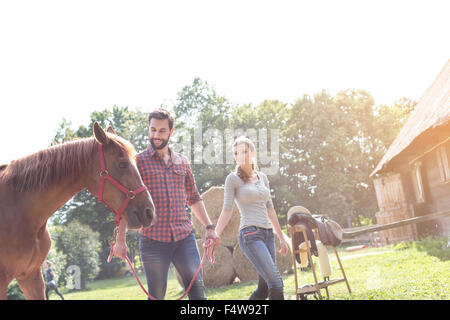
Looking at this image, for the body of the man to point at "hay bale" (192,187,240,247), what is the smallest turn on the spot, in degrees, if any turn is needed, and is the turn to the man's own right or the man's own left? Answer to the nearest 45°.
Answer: approximately 180°

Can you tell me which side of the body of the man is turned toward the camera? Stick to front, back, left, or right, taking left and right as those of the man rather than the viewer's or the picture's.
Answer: front

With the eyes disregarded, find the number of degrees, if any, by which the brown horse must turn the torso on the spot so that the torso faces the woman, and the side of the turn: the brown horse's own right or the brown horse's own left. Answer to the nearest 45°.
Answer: approximately 45° to the brown horse's own left

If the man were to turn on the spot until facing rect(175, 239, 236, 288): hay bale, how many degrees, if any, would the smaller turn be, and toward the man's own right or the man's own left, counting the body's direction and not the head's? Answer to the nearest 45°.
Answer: approximately 180°

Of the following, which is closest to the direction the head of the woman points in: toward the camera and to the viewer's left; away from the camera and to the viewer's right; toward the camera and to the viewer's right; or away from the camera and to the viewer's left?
toward the camera and to the viewer's left

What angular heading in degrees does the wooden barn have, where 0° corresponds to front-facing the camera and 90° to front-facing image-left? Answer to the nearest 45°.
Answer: approximately 45°

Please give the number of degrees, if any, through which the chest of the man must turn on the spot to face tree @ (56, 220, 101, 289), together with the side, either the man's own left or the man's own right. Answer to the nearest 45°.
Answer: approximately 180°

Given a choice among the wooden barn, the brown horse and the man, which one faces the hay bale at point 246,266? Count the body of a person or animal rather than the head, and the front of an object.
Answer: the wooden barn

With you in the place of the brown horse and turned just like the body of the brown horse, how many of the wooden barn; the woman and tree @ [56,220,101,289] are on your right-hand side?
0

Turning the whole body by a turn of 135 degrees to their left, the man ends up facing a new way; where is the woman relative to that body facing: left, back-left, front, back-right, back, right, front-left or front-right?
front

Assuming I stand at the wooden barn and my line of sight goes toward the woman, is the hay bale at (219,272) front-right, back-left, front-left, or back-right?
front-right

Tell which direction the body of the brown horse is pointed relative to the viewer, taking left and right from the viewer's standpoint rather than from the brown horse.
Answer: facing the viewer and to the right of the viewer

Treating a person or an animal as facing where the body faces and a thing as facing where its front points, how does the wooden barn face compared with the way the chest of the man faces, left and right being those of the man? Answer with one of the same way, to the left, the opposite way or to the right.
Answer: to the right

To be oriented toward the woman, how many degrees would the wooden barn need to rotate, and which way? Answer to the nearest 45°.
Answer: approximately 45° to its left

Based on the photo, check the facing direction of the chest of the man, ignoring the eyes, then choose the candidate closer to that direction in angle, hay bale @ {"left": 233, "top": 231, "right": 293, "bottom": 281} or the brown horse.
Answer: the brown horse

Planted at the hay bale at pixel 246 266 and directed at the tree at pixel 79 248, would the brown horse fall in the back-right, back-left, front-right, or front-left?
back-left

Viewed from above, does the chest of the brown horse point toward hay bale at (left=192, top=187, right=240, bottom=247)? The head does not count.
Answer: no
